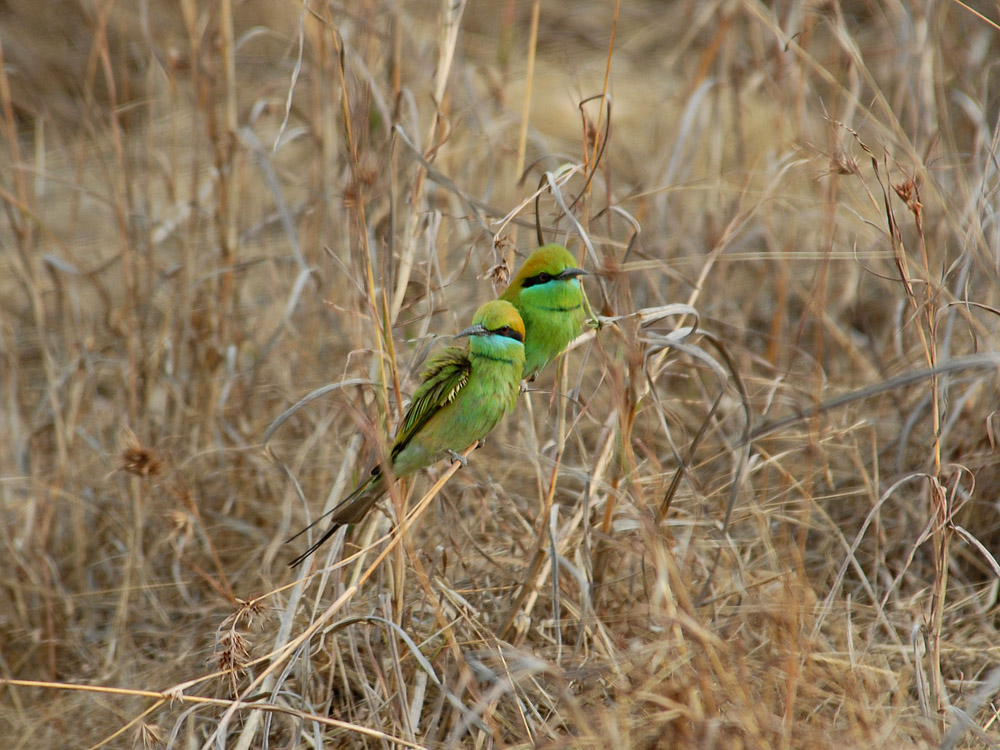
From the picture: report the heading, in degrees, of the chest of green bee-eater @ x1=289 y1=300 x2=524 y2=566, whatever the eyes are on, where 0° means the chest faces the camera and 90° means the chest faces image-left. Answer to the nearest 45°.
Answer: approximately 315°

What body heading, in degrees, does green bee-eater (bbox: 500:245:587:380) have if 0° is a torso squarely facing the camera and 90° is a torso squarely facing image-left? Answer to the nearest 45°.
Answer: approximately 315°
